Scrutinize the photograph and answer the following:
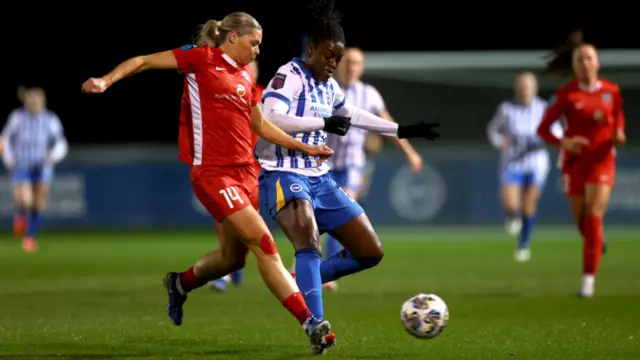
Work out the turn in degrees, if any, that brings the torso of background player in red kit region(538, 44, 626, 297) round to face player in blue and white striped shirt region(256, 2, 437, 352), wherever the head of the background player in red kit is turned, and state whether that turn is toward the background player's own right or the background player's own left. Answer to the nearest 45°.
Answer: approximately 45° to the background player's own right

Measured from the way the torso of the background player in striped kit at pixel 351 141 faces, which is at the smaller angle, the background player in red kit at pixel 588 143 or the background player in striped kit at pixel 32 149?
the background player in red kit

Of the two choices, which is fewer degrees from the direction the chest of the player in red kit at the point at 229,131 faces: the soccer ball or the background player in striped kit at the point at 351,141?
the soccer ball

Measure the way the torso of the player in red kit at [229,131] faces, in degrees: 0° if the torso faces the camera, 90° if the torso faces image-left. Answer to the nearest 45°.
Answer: approximately 315°
